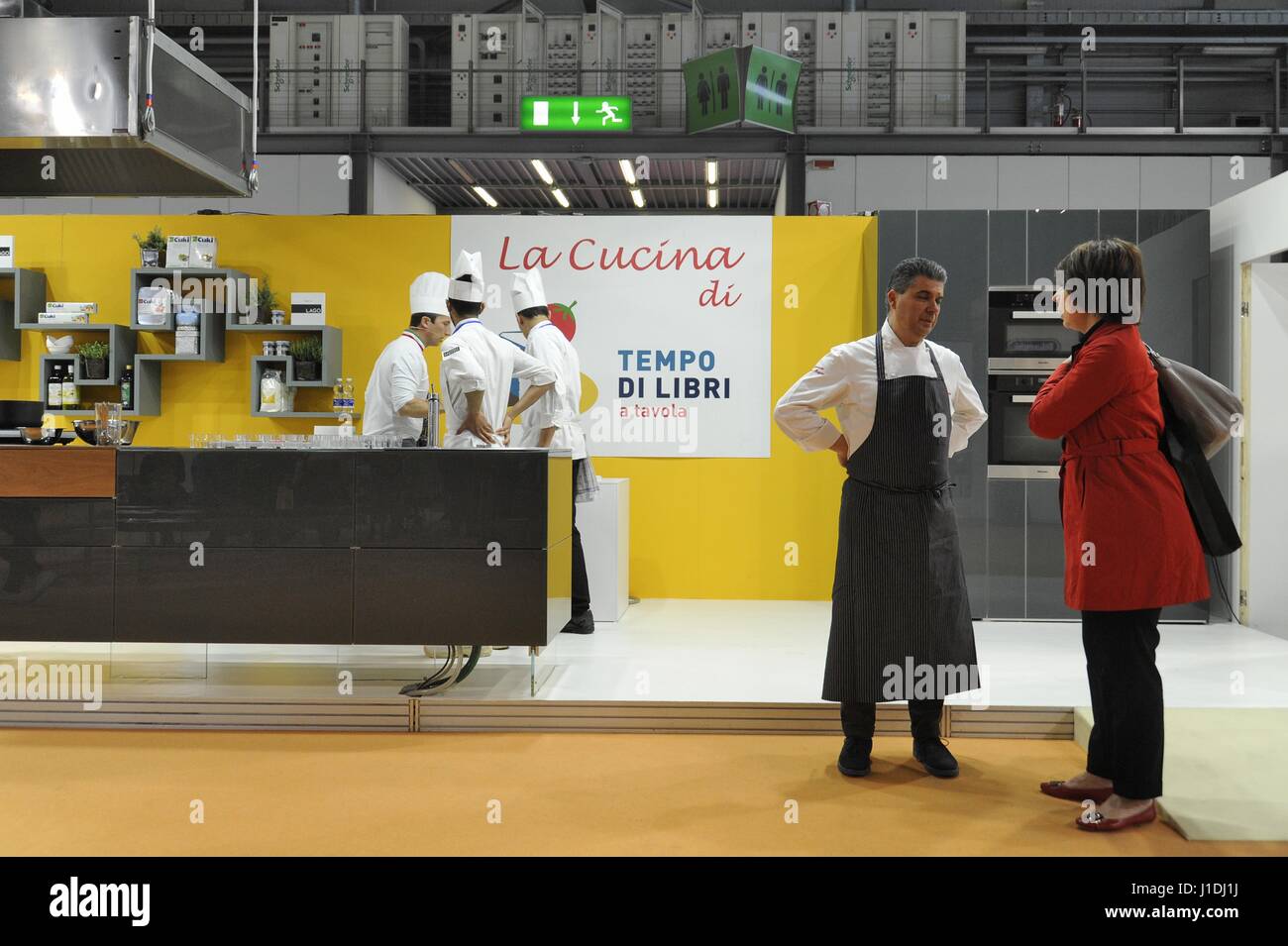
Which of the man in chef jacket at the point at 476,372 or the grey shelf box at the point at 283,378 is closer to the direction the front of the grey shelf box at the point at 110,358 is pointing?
the man in chef jacket

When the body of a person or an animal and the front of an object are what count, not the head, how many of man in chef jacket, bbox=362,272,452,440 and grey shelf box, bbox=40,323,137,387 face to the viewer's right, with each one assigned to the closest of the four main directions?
1

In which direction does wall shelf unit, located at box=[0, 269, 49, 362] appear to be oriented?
toward the camera

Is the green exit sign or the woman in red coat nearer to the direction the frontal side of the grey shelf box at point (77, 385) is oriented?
the woman in red coat

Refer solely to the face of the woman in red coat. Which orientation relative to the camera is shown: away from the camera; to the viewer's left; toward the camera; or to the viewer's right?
to the viewer's left

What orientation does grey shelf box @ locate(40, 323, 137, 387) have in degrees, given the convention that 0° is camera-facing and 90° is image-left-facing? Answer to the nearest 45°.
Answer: approximately 0°

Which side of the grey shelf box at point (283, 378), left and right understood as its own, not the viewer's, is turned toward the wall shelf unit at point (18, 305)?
right

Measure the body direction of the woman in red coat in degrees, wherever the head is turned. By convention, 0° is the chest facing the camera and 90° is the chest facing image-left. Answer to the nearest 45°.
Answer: approximately 90°

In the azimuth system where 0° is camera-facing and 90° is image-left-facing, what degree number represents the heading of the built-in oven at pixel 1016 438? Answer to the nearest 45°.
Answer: approximately 0°

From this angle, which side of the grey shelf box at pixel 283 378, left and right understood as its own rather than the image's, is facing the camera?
front

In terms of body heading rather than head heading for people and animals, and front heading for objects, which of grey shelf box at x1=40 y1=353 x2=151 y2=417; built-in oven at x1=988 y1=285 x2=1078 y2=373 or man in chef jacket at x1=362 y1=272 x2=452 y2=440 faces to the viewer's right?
the man in chef jacket

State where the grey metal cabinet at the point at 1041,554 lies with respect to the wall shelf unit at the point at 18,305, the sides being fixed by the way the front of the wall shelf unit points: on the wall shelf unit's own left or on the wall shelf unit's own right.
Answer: on the wall shelf unit's own left
